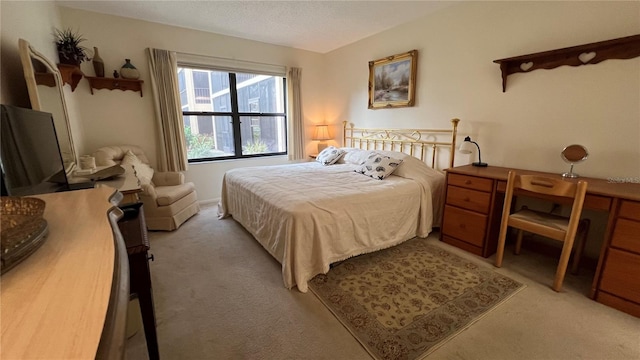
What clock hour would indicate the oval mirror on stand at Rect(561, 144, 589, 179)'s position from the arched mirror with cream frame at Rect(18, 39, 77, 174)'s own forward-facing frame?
the oval mirror on stand at Rect(561, 144, 589, 179) is roughly at 12 o'clock from the arched mirror with cream frame at Rect(18, 39, 77, 174).

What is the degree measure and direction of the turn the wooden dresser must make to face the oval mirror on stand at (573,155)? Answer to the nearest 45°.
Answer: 0° — it already faces it

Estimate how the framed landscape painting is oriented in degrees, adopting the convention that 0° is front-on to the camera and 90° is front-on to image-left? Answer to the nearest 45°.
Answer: approximately 45°

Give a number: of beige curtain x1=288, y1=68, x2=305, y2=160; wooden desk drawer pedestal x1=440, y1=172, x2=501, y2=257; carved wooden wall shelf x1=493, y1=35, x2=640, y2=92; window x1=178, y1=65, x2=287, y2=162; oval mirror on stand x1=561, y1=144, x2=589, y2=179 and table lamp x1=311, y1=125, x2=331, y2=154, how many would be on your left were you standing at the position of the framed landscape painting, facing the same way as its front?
3

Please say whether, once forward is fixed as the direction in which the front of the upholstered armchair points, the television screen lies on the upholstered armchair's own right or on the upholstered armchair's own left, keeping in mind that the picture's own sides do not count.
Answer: on the upholstered armchair's own right

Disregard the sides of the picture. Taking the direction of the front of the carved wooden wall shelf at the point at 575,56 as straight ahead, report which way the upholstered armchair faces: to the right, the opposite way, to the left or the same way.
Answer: the opposite way

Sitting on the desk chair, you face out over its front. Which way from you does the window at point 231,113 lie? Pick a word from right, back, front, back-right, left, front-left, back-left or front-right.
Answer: back-left

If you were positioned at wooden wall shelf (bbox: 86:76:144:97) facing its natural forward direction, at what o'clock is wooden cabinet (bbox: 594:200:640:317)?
The wooden cabinet is roughly at 11 o'clock from the wooden wall shelf.

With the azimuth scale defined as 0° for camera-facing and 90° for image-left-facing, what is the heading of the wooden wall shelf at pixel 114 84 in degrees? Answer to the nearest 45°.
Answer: approximately 0°

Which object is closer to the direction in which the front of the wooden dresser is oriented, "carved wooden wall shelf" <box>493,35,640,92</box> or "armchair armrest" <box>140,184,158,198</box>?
the carved wooden wall shelf

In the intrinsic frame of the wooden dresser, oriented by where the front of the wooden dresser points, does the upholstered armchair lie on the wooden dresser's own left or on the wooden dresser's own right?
on the wooden dresser's own left

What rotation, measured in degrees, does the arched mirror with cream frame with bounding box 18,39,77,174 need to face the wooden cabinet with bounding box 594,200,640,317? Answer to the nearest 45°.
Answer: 0° — it already faces it

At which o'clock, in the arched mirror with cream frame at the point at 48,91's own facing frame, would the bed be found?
The bed is roughly at 12 o'clock from the arched mirror with cream frame.

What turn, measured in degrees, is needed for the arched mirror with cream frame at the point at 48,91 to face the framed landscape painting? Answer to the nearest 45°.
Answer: approximately 45° to its left
